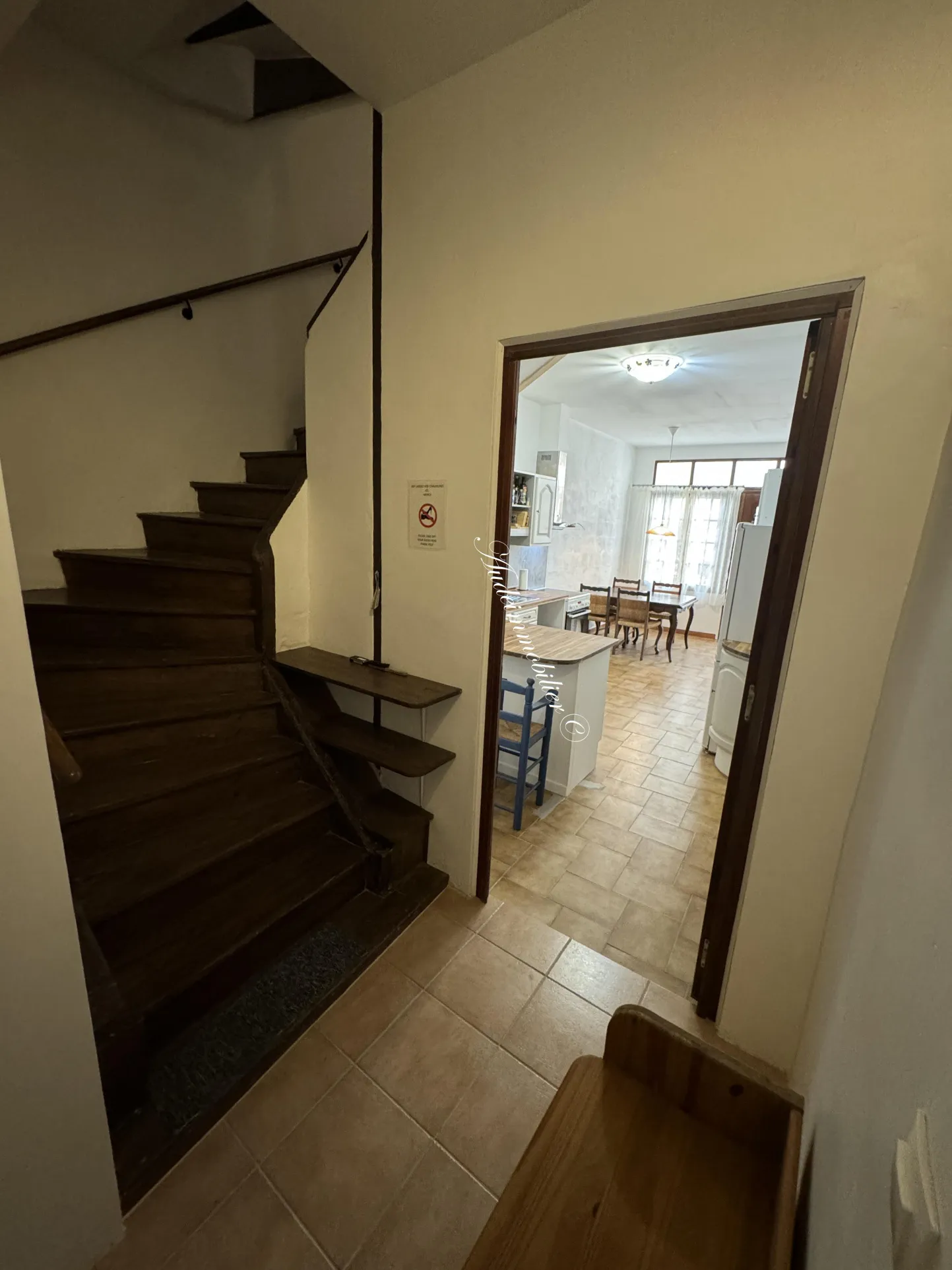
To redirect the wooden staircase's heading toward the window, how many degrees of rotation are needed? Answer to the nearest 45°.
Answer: approximately 90° to its left

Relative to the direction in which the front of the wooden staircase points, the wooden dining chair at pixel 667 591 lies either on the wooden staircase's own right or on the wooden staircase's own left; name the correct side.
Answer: on the wooden staircase's own left

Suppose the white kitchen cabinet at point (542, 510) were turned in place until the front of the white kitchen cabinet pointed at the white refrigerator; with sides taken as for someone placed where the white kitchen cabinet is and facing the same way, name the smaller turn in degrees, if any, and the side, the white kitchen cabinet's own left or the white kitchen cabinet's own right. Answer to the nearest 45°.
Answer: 0° — it already faces it

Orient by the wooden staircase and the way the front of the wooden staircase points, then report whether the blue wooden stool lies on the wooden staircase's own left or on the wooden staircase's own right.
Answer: on the wooden staircase's own left

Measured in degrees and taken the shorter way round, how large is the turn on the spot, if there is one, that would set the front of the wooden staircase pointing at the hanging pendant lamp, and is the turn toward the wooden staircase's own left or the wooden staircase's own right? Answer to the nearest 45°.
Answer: approximately 90° to the wooden staircase's own left

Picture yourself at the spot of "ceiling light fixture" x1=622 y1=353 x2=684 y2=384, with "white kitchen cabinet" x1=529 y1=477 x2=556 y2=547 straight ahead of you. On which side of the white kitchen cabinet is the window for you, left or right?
right

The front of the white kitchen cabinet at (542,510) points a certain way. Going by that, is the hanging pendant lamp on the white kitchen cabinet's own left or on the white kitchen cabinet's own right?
on the white kitchen cabinet's own left

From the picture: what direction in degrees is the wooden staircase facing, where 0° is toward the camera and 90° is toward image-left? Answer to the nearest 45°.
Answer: approximately 315°

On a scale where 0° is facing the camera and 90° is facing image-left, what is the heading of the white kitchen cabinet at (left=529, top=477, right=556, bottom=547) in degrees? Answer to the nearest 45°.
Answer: approximately 315°

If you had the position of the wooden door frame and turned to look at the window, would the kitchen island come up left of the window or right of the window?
left

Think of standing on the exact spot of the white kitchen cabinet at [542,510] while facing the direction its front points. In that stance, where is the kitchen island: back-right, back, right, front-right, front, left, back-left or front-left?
front-right

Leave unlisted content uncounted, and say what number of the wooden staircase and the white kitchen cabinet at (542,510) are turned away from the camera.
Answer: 0

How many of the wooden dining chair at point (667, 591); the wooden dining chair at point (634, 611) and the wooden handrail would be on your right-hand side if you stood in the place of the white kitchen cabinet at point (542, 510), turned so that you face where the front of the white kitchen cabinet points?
1

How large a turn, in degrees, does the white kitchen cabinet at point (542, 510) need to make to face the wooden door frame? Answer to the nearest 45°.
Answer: approximately 45° to its right
